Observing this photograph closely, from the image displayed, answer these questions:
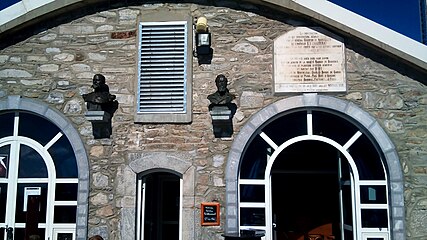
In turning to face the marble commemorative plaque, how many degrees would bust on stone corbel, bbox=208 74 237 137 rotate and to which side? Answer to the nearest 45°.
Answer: approximately 90° to its left

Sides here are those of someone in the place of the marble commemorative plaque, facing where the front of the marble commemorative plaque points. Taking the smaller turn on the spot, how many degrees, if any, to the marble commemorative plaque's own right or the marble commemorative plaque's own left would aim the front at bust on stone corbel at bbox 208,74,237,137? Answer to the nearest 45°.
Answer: approximately 90° to the marble commemorative plaque's own right

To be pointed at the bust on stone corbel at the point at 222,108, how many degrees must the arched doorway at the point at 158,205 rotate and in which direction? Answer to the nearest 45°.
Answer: approximately 45° to its left

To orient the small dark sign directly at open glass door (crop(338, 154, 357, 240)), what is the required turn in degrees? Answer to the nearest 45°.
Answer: approximately 90° to its left

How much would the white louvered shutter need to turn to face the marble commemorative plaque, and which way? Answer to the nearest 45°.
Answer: approximately 90° to its left

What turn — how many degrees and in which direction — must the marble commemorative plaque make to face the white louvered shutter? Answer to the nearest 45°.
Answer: approximately 90° to its right

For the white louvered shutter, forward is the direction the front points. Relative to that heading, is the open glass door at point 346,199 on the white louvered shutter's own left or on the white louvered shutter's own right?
on the white louvered shutter's own left
